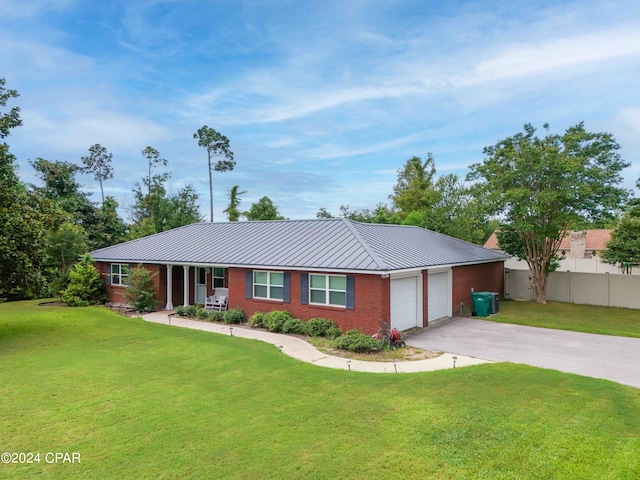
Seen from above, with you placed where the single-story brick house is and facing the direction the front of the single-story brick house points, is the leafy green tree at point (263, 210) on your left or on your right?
on your right

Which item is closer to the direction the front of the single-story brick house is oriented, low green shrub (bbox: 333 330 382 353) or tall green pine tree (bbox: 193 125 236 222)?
the low green shrub

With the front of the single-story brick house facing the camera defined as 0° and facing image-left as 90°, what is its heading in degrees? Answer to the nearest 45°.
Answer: approximately 45°

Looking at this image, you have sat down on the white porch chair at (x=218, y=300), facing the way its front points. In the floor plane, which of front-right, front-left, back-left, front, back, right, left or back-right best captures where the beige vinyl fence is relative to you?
back-left

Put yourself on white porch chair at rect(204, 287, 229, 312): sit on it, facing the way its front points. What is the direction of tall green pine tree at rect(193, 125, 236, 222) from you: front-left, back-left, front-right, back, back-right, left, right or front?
back-right

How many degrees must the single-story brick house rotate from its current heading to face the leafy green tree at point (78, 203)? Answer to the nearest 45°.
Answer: approximately 90° to its right

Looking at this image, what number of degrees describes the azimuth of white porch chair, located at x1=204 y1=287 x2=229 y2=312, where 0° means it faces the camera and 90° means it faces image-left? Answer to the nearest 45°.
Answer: approximately 45°

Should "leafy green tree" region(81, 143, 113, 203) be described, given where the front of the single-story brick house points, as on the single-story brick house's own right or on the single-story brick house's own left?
on the single-story brick house's own right

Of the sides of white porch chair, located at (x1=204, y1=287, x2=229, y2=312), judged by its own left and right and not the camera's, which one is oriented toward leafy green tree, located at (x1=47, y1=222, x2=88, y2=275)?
right

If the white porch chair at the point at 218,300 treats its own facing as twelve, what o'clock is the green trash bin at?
The green trash bin is roughly at 8 o'clock from the white porch chair.
